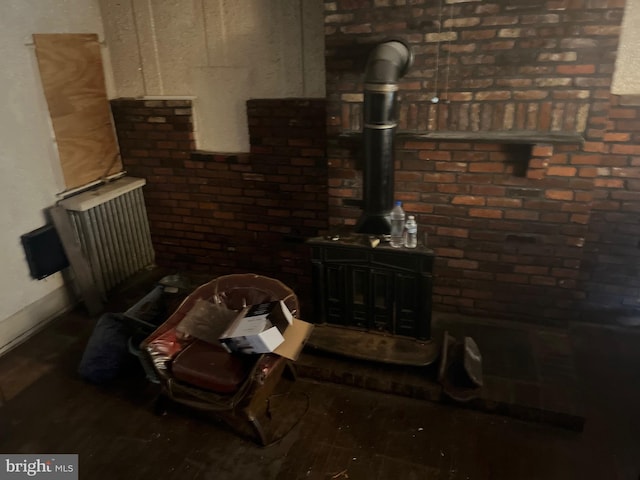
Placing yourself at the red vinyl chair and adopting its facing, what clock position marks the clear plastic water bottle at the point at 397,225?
The clear plastic water bottle is roughly at 7 o'clock from the red vinyl chair.

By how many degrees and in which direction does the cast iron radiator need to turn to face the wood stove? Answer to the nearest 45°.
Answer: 0° — it already faces it

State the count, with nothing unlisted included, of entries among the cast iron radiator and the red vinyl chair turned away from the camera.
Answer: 0

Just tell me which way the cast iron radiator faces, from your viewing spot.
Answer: facing the viewer and to the right of the viewer

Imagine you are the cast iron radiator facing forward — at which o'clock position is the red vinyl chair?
The red vinyl chair is roughly at 1 o'clock from the cast iron radiator.

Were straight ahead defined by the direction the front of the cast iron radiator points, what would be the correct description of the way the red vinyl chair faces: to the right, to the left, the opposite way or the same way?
to the right

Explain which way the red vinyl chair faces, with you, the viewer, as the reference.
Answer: facing the viewer and to the left of the viewer

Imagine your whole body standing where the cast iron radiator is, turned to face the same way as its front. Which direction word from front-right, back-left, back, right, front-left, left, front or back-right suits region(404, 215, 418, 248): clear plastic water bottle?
front
